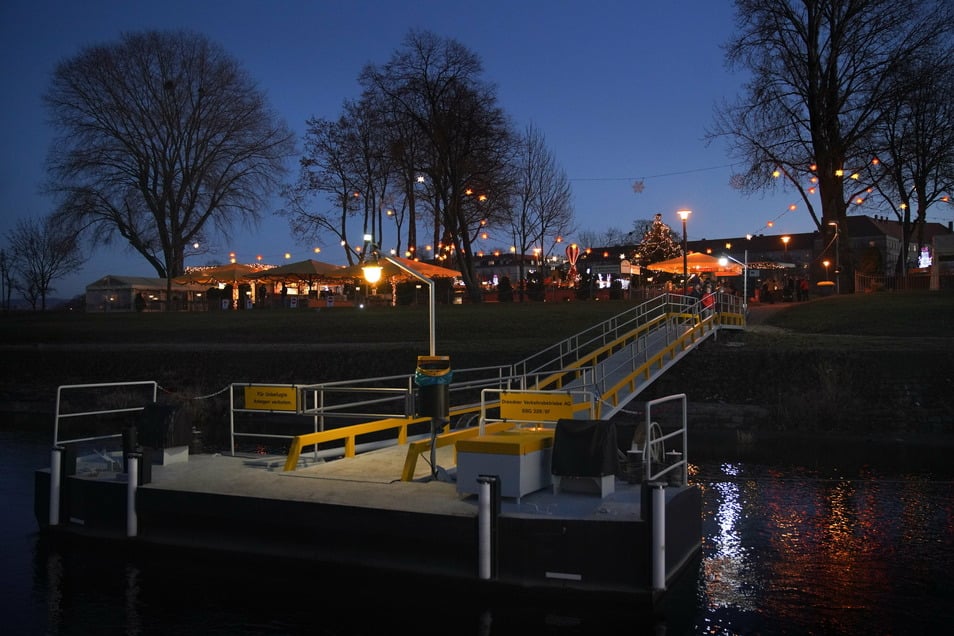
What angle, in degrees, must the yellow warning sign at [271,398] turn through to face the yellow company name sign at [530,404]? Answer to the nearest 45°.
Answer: approximately 45° to its left

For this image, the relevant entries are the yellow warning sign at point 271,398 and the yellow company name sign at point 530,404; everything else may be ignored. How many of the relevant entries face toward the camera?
2

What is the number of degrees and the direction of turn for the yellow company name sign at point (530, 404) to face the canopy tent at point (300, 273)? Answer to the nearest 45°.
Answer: approximately 180°

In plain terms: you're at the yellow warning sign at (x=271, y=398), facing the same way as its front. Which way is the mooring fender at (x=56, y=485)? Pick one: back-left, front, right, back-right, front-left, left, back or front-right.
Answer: right

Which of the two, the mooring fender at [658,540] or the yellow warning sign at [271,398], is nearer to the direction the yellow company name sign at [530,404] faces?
the mooring fender

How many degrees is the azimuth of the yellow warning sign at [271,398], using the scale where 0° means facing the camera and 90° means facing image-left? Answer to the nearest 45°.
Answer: approximately 0°

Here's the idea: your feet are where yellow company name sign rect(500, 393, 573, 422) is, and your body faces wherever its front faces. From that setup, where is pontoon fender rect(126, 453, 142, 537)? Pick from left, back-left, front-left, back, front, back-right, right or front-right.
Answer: right

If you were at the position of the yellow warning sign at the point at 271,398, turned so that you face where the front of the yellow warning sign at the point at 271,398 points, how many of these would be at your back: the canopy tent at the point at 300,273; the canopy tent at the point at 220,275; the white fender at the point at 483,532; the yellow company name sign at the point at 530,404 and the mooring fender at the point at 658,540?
2

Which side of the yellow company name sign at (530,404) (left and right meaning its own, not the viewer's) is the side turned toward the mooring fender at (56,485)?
right

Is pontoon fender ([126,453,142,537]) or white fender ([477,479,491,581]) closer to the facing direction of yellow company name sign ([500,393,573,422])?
the white fender

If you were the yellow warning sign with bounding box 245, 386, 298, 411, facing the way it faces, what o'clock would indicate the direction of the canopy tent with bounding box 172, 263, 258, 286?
The canopy tent is roughly at 6 o'clock from the yellow warning sign.

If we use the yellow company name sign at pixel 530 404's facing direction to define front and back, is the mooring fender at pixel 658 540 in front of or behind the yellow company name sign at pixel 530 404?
in front

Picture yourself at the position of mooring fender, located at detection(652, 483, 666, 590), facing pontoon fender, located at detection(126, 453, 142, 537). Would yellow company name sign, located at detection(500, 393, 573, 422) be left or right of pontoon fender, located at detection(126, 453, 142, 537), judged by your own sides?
right
